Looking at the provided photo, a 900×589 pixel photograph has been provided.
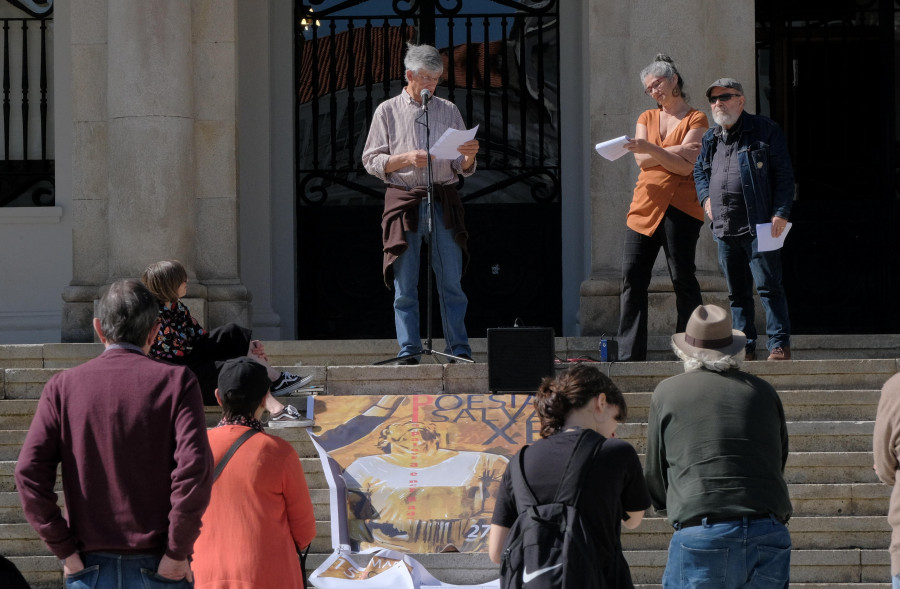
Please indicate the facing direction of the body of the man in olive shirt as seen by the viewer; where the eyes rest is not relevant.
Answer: away from the camera

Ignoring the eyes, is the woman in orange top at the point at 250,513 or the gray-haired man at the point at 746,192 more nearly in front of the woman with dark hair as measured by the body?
the gray-haired man

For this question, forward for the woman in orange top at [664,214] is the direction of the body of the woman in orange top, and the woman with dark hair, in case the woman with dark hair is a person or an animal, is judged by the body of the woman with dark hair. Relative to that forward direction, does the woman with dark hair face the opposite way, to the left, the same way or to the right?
the opposite way

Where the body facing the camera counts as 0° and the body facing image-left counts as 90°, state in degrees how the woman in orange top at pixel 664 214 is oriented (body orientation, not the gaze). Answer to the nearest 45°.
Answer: approximately 45°

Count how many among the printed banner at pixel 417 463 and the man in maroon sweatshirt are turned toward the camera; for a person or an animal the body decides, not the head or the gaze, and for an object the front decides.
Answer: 1

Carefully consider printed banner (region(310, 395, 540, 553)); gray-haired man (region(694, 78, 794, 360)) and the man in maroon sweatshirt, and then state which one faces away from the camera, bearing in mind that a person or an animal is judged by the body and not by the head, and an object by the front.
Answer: the man in maroon sweatshirt

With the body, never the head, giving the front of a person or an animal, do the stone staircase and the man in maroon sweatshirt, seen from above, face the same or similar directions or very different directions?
very different directions

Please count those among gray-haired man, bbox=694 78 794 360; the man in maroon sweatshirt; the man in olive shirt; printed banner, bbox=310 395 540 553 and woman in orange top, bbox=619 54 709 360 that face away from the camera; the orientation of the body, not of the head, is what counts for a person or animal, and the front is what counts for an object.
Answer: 2

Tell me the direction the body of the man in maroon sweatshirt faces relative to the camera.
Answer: away from the camera

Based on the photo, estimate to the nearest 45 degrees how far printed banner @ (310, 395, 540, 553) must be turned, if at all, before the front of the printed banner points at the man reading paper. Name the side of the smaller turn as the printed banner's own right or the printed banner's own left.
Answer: approximately 180°

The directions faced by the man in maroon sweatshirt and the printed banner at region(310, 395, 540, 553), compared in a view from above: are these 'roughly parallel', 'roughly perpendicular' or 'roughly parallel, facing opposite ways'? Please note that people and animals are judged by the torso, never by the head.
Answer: roughly parallel, facing opposite ways

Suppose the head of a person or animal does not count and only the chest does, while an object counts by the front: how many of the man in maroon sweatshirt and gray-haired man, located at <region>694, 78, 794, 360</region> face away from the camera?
1

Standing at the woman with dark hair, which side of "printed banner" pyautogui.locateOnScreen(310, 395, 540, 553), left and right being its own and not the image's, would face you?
front

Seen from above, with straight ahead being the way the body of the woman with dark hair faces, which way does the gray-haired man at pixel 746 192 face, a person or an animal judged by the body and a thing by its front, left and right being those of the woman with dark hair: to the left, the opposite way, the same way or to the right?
the opposite way

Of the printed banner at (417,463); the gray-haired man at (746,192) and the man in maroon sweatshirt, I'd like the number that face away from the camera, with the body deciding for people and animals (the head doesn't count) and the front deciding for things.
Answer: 1

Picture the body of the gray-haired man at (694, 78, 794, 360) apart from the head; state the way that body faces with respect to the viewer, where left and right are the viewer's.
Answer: facing the viewer and to the left of the viewer

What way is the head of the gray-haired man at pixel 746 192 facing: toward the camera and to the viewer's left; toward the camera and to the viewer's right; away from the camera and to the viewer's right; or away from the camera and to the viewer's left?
toward the camera and to the viewer's left

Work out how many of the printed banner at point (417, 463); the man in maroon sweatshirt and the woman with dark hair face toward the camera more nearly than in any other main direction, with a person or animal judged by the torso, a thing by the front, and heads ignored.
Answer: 1

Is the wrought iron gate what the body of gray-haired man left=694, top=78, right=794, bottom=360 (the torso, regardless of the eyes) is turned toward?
no

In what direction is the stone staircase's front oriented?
toward the camera

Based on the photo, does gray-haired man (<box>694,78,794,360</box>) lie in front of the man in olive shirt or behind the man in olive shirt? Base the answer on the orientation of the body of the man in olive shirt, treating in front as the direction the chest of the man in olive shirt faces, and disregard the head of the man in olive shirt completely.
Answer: in front
